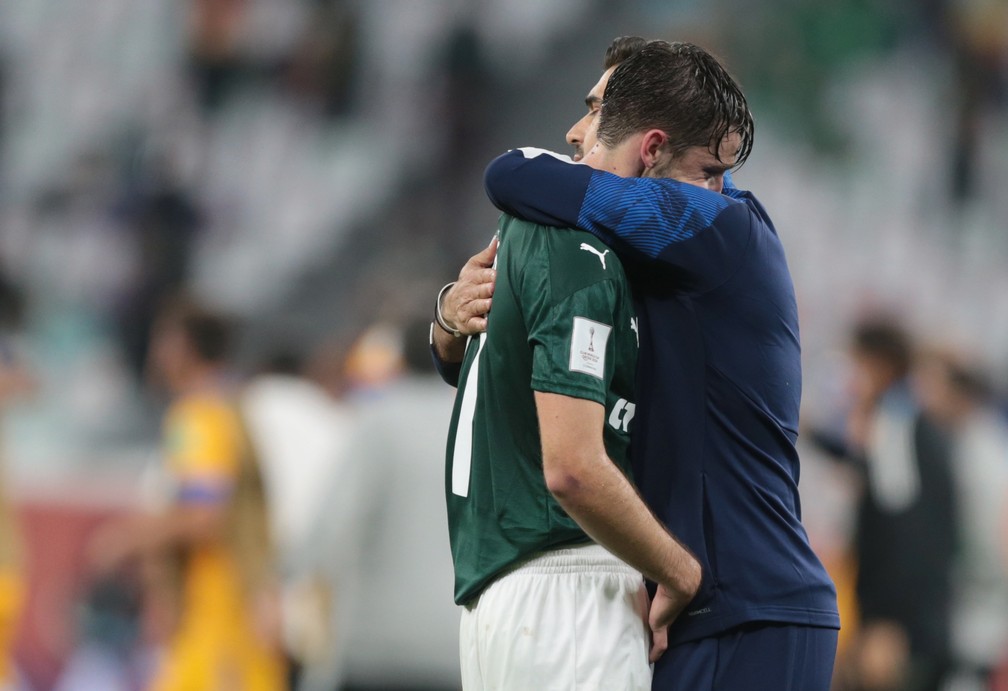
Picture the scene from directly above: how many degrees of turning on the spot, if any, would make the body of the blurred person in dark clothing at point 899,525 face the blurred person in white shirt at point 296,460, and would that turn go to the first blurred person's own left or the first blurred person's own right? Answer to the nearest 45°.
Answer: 0° — they already face them

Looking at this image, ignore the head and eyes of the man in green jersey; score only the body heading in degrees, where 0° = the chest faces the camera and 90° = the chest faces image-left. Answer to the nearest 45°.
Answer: approximately 270°

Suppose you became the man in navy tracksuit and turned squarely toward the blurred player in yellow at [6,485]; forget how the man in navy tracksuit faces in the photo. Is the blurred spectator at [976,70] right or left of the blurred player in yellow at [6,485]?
right

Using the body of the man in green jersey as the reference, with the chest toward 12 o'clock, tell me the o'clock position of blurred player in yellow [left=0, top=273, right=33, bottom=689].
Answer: The blurred player in yellow is roughly at 8 o'clock from the man in green jersey.

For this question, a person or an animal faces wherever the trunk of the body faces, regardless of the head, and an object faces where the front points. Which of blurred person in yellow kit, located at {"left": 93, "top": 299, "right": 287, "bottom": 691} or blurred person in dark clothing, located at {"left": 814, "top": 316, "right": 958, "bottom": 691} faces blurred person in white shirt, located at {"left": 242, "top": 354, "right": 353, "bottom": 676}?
blurred person in dark clothing, located at {"left": 814, "top": 316, "right": 958, "bottom": 691}

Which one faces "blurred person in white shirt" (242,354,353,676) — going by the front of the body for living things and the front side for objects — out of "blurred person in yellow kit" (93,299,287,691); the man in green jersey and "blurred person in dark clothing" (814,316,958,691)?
"blurred person in dark clothing" (814,316,958,691)

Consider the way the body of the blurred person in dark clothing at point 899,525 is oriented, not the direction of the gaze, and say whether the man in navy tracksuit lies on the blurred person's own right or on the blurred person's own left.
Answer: on the blurred person's own left

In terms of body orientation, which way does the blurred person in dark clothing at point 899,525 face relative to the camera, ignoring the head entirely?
to the viewer's left

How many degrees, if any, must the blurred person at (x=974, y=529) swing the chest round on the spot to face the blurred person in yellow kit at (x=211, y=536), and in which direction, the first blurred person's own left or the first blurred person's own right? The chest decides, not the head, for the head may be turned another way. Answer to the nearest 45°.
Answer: approximately 45° to the first blurred person's own left

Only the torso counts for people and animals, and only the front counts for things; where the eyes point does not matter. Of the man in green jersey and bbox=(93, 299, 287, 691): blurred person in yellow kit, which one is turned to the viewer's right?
the man in green jersey

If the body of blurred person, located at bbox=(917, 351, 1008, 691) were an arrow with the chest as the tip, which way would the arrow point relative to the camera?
to the viewer's left

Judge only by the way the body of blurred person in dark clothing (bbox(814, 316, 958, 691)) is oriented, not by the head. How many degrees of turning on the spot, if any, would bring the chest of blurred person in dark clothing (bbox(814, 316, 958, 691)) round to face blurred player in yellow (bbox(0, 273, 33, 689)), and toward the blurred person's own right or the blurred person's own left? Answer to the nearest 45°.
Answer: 0° — they already face them
